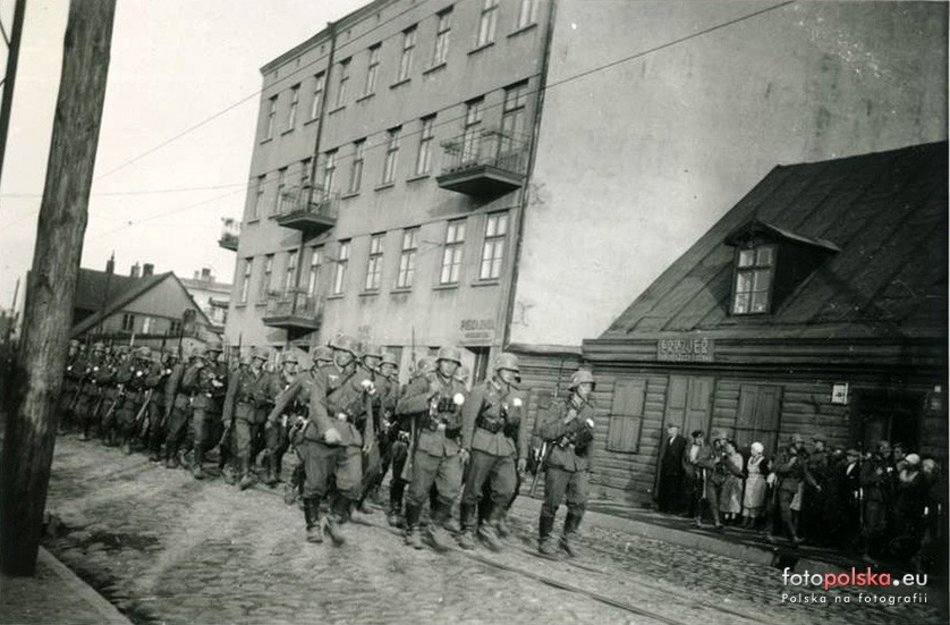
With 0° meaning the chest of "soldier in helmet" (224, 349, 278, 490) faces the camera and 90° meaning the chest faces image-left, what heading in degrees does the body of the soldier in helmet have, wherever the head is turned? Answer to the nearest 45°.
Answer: approximately 315°

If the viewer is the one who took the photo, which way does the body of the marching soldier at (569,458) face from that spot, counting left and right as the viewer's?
facing the viewer and to the right of the viewer

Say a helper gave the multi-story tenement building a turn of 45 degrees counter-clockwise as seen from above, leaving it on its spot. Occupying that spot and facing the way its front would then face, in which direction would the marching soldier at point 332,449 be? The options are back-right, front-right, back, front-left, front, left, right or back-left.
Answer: front

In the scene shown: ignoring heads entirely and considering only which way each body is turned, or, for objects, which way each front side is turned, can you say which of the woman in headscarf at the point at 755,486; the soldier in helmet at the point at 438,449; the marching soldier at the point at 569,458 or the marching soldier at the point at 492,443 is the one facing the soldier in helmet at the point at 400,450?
the woman in headscarf

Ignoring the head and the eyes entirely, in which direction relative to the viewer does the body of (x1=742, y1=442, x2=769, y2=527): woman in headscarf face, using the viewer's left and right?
facing the viewer and to the left of the viewer

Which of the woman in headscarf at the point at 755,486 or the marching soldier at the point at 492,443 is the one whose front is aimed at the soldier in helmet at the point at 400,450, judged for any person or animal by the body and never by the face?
the woman in headscarf

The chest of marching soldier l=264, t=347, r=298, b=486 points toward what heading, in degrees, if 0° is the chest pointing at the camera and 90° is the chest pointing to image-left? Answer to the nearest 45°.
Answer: approximately 315°

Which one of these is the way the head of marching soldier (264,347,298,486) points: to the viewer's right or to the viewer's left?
to the viewer's right

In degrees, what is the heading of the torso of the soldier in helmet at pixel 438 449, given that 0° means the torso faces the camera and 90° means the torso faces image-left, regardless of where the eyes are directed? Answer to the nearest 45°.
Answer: approximately 315°

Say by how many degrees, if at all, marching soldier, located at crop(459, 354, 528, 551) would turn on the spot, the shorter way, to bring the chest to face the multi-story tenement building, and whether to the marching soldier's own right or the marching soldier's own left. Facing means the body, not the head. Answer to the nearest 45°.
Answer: approximately 135° to the marching soldier's own left

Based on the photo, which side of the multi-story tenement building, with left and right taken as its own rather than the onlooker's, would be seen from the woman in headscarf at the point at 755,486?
left

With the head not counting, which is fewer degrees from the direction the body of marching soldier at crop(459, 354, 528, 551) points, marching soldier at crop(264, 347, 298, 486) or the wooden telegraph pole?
the wooden telegraph pole

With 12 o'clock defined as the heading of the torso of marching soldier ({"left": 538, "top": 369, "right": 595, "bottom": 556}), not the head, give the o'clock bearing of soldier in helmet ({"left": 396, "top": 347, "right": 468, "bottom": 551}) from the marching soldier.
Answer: The soldier in helmet is roughly at 4 o'clock from the marching soldier.

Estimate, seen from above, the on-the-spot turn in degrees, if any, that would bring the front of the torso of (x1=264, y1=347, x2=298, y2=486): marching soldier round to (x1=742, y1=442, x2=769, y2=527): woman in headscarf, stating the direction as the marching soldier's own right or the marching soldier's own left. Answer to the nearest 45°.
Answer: approximately 45° to the marching soldier's own left

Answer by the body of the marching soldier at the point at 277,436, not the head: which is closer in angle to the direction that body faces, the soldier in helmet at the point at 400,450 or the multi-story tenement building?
the soldier in helmet
